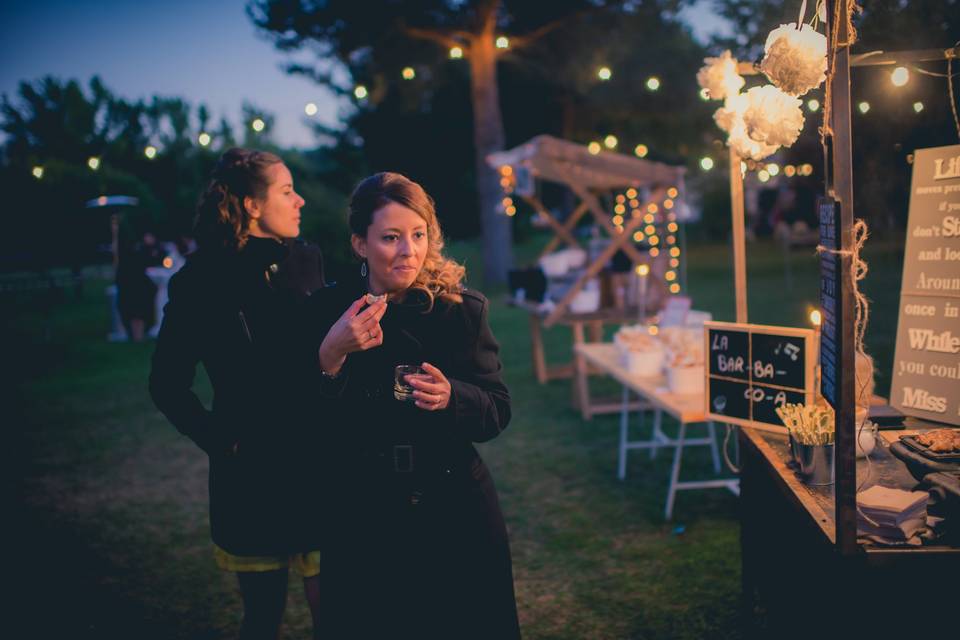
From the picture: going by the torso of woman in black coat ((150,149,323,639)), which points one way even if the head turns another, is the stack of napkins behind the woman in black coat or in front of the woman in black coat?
in front

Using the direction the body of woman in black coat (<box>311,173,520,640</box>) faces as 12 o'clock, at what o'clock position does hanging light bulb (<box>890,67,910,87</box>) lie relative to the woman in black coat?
The hanging light bulb is roughly at 8 o'clock from the woman in black coat.

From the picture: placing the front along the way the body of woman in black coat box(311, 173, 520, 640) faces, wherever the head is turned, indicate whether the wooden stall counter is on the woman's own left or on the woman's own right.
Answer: on the woman's own left

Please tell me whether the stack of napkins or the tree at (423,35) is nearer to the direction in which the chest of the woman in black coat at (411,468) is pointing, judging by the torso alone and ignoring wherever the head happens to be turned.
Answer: the stack of napkins

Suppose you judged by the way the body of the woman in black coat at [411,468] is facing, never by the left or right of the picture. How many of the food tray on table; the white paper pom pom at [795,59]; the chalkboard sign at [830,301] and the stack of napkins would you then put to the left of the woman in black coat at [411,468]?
4

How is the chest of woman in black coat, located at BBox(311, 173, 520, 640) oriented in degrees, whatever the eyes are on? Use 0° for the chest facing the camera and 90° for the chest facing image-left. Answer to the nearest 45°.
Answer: approximately 0°

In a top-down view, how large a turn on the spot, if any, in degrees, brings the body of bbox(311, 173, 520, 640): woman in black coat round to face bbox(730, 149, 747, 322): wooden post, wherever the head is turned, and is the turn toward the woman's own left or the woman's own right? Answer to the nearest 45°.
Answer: approximately 135° to the woman's own left

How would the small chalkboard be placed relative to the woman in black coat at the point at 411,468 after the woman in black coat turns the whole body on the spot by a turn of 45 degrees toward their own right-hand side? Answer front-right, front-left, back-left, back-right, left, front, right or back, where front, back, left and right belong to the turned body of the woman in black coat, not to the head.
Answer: back

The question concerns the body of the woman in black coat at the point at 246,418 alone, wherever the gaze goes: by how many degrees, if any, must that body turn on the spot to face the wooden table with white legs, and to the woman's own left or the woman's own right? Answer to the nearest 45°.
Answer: approximately 90° to the woman's own left

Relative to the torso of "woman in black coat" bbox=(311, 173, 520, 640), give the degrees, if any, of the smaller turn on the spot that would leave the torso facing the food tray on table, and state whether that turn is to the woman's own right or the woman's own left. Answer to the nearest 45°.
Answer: approximately 90° to the woman's own left

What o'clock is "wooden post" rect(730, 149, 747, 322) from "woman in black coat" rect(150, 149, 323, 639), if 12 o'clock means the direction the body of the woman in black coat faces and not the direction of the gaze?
The wooden post is roughly at 10 o'clock from the woman in black coat.

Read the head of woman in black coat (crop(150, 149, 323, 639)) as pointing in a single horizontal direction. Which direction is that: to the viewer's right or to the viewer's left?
to the viewer's right

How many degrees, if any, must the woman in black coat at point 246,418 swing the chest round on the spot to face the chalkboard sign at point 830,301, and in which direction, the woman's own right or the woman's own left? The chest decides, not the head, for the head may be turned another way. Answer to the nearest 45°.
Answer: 0° — they already face it
